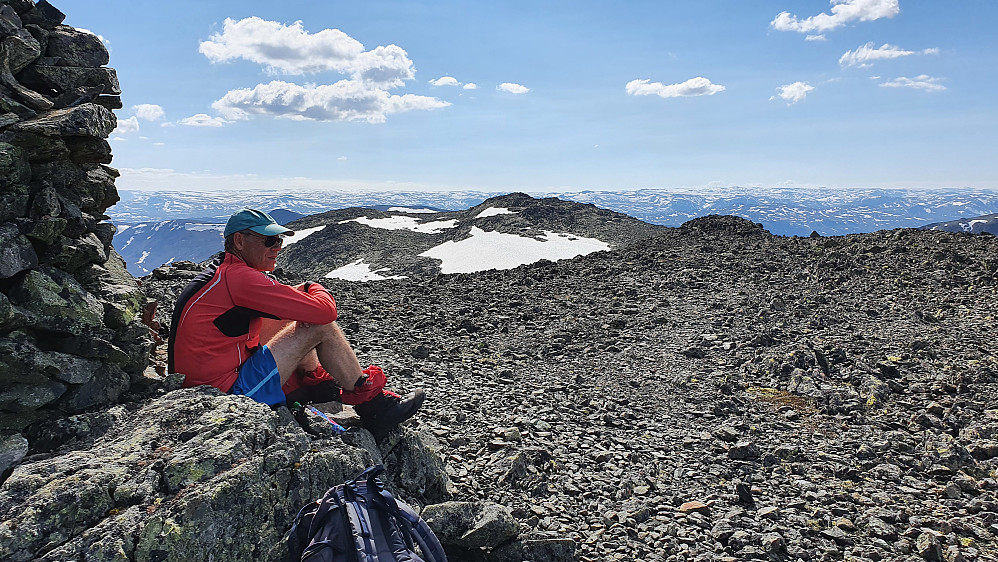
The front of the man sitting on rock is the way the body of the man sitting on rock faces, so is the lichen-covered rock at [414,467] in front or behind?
in front

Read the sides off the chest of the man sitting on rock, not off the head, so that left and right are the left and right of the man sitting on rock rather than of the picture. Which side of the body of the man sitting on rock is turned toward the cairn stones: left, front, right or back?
back

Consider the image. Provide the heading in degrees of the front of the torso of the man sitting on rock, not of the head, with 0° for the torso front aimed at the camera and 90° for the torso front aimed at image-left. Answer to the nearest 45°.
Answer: approximately 270°

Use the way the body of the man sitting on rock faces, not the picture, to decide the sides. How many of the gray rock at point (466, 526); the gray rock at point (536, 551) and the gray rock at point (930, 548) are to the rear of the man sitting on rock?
0

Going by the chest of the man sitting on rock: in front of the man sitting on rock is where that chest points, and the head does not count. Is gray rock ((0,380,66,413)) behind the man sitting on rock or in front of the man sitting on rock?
behind

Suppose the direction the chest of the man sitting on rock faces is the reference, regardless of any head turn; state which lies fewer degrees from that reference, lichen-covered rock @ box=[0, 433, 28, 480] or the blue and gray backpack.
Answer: the blue and gray backpack

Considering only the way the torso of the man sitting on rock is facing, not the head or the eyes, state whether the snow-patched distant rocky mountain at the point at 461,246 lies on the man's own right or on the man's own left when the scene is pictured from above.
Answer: on the man's own left
